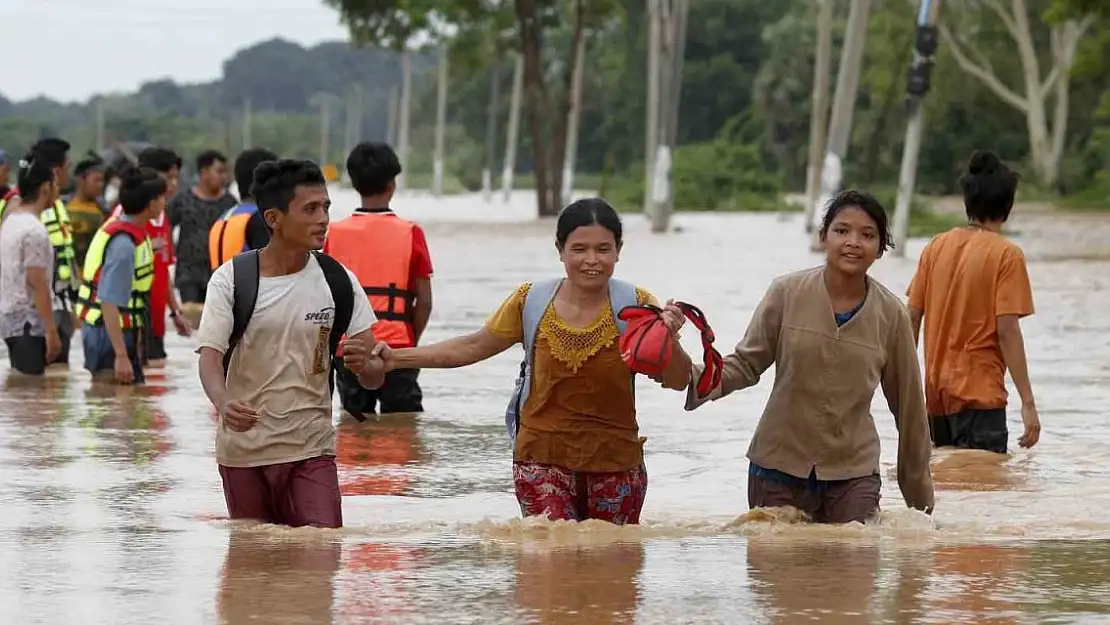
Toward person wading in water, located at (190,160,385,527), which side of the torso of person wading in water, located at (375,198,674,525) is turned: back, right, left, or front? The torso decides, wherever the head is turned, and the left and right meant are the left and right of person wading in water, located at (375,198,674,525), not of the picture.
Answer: right

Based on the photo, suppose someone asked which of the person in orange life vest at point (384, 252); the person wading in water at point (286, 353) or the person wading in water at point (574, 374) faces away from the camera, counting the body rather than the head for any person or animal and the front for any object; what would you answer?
the person in orange life vest

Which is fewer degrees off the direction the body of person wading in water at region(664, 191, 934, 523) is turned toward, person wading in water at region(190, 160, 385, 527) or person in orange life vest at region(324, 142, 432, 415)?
the person wading in water

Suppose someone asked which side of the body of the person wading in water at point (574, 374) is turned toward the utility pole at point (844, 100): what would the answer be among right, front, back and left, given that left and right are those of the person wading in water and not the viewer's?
back

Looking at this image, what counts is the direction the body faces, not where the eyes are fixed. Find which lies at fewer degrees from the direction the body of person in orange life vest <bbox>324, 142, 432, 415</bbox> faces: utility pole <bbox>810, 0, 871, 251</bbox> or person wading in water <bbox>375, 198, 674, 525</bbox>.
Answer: the utility pole

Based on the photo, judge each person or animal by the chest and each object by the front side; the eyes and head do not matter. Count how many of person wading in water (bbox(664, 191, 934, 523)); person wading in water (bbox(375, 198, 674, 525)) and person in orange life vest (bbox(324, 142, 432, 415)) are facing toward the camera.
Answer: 2

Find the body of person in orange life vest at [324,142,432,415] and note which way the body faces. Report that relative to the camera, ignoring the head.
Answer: away from the camera

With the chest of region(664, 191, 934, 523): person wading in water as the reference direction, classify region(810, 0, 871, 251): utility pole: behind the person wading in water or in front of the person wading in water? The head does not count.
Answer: behind

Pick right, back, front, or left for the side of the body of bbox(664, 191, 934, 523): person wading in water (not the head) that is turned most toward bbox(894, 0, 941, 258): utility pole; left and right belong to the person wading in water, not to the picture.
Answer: back

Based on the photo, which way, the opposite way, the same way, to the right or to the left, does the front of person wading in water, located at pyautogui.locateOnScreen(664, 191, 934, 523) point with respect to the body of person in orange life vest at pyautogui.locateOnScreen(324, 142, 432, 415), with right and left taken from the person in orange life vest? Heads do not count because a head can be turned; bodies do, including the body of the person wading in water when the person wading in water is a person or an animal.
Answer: the opposite way

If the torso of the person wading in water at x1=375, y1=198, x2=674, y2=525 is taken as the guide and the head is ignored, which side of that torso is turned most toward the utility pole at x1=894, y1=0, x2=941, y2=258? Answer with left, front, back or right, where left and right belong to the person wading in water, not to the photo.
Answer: back

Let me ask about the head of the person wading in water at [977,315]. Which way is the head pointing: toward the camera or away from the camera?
away from the camera

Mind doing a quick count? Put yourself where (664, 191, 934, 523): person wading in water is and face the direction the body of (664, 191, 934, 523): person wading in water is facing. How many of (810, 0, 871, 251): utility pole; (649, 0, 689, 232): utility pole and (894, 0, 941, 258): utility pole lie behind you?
3

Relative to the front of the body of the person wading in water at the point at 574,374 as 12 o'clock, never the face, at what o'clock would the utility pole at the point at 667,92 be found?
The utility pole is roughly at 6 o'clock from the person wading in water.
